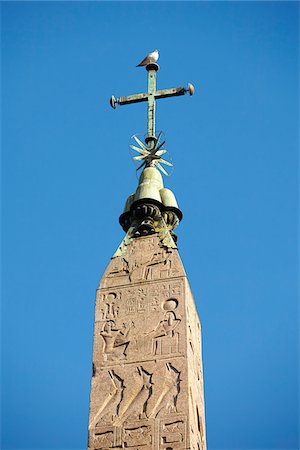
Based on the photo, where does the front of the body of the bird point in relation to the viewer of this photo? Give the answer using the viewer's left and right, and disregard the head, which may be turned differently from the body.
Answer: facing to the right of the viewer
